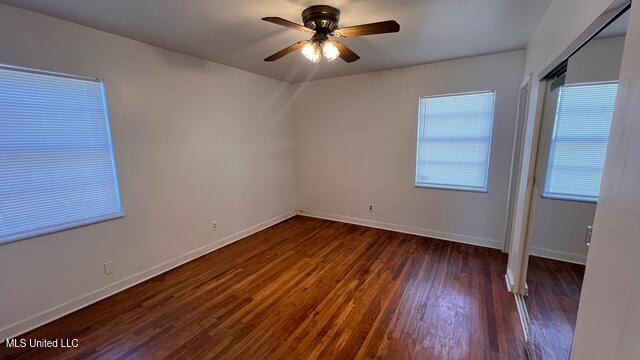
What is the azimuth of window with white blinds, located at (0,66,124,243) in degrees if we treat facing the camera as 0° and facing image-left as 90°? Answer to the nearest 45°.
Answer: approximately 315°

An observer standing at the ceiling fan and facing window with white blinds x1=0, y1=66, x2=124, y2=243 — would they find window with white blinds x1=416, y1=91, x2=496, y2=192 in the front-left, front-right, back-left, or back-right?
back-right

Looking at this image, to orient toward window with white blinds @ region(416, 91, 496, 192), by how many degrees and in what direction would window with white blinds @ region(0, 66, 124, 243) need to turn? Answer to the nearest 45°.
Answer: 0° — it already faces it

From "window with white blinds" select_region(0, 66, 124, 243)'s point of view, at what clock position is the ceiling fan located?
The ceiling fan is roughly at 12 o'clock from the window with white blinds.
